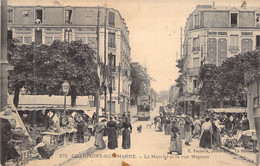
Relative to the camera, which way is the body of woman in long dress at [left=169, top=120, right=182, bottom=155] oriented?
toward the camera

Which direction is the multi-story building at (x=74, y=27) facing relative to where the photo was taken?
toward the camera

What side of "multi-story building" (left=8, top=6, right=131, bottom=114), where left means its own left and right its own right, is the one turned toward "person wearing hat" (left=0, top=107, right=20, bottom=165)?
front

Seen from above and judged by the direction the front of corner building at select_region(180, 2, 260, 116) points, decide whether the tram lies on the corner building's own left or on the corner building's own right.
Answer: on the corner building's own right

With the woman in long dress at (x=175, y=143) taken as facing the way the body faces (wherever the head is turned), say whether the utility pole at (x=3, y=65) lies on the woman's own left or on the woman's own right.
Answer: on the woman's own right

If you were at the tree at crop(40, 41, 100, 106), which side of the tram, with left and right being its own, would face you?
front
